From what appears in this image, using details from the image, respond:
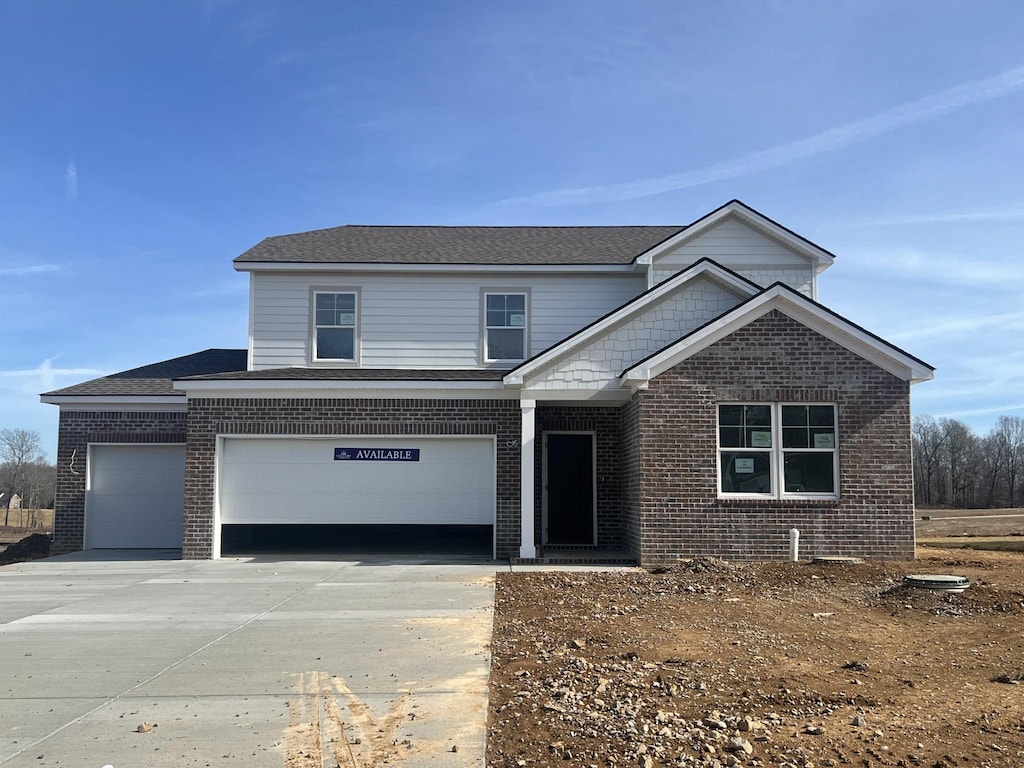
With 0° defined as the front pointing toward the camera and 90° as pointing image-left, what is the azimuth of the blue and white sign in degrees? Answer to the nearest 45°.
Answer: approximately 0°
